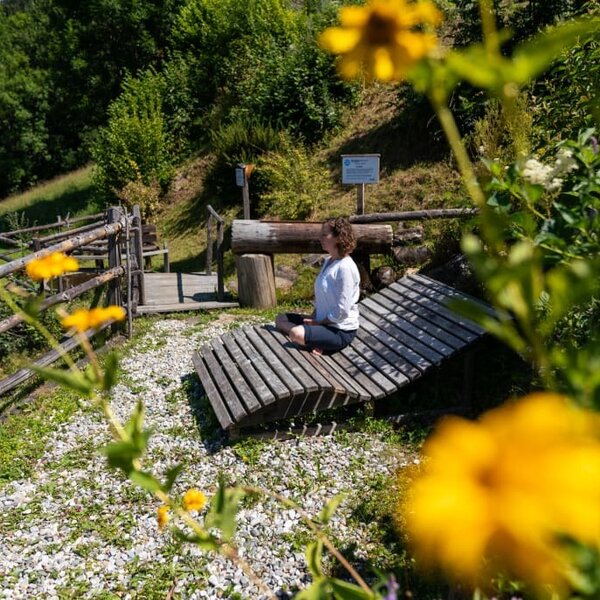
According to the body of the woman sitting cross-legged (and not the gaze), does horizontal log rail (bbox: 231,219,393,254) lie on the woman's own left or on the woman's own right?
on the woman's own right

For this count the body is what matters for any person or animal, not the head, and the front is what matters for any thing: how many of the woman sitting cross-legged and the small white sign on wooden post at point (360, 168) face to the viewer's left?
1

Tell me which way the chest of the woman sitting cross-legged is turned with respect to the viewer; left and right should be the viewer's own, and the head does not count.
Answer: facing to the left of the viewer

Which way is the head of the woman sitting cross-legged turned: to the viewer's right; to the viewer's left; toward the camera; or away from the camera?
to the viewer's left

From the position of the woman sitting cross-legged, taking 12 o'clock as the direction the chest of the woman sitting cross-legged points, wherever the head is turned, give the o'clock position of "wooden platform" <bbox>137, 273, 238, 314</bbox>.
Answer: The wooden platform is roughly at 2 o'clock from the woman sitting cross-legged.

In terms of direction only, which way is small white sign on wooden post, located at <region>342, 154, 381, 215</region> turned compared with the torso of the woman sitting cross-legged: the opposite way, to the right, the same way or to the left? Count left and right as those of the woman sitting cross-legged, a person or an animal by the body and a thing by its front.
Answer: to the left

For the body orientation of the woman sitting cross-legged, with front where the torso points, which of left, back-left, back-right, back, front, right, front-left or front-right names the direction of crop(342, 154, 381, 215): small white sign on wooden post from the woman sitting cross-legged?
right

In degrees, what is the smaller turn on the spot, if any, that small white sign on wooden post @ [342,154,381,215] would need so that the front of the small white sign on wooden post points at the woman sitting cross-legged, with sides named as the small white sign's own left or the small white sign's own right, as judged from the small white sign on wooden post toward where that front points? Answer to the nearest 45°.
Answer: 0° — it already faces them

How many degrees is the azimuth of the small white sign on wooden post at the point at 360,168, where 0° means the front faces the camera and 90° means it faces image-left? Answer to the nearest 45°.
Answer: approximately 0°

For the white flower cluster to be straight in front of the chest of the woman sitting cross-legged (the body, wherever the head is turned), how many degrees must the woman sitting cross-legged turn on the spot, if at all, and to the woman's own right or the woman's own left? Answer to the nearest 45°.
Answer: approximately 90° to the woman's own left
